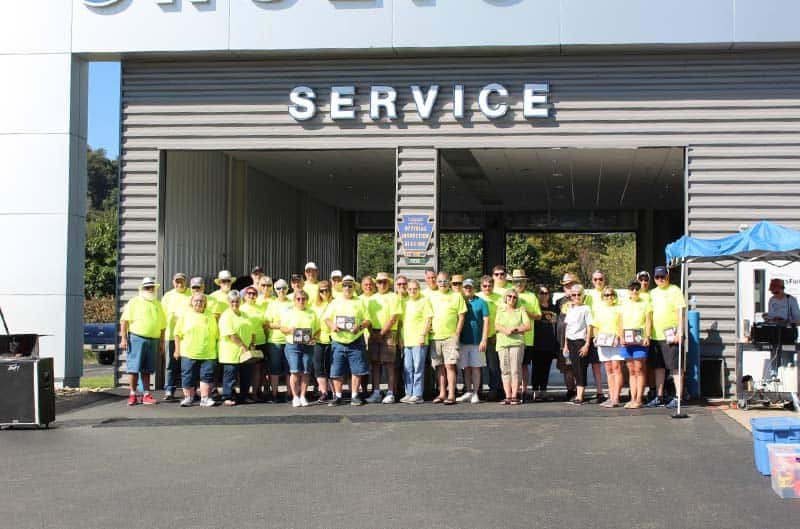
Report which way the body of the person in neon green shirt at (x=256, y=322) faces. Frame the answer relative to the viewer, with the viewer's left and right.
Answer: facing the viewer

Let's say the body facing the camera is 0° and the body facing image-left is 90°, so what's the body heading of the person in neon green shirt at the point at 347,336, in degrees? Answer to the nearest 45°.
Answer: approximately 0°

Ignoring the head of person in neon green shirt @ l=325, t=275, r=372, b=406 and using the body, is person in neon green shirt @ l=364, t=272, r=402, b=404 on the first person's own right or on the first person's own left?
on the first person's own left

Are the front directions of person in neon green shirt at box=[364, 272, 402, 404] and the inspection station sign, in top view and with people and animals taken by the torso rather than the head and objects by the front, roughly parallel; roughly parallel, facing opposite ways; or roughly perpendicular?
roughly parallel

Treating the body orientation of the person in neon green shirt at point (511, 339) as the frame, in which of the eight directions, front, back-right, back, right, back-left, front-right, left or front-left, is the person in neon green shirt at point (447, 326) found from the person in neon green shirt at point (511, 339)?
right

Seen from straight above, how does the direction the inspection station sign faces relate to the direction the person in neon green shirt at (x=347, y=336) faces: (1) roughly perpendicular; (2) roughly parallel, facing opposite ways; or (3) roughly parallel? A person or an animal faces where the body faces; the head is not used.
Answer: roughly parallel

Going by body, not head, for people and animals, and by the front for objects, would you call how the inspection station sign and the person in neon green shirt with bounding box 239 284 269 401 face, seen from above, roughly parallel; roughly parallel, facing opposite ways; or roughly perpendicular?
roughly parallel

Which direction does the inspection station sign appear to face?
toward the camera

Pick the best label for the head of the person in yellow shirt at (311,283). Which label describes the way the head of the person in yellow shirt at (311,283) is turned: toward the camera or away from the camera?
toward the camera

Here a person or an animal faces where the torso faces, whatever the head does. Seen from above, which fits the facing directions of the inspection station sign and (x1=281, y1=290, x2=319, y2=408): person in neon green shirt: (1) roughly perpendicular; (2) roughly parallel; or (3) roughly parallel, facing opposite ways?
roughly parallel

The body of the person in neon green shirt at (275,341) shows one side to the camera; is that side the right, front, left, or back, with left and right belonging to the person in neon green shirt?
front

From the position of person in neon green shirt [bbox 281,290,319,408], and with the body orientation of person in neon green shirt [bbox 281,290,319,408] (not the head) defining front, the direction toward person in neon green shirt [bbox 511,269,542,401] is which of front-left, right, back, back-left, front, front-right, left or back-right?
left

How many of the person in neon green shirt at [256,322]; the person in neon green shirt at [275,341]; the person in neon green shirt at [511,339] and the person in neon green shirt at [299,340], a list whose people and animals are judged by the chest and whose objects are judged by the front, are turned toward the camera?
4

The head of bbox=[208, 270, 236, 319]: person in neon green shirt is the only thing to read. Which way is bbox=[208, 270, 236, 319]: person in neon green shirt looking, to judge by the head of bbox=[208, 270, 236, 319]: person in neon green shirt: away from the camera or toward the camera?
toward the camera

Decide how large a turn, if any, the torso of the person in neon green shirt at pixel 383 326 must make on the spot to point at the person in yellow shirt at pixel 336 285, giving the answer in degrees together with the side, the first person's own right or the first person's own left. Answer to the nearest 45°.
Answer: approximately 135° to the first person's own right

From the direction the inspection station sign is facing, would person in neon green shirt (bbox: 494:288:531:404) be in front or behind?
in front
